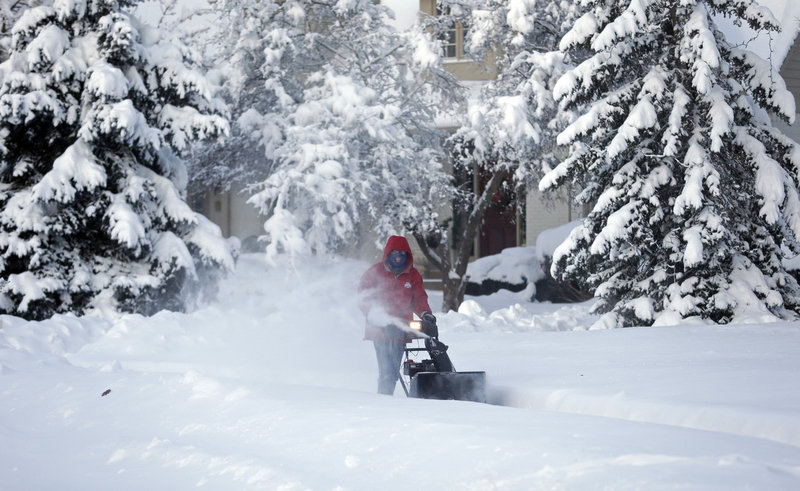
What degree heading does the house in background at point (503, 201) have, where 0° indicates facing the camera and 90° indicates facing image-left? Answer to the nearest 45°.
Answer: approximately 0°

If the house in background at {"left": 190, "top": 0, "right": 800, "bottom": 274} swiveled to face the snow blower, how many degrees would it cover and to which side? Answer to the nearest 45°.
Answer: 0° — it already faces it

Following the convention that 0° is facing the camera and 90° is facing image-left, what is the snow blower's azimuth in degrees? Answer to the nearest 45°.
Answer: approximately 315°

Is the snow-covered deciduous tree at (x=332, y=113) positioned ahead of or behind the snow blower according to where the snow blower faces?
behind

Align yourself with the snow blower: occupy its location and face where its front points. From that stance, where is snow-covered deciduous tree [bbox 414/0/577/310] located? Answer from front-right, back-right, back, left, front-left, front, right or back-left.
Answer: back-left

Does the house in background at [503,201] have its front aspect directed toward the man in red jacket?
yes

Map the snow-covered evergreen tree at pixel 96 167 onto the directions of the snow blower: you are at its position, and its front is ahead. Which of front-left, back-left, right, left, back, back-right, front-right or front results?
back
